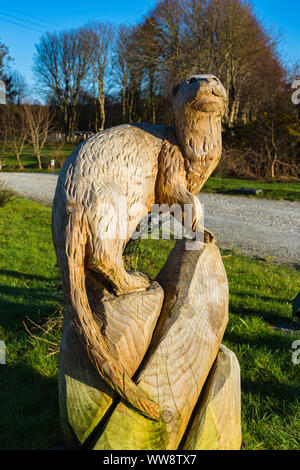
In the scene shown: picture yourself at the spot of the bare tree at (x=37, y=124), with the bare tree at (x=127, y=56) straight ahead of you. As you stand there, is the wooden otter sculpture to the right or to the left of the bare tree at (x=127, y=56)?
right

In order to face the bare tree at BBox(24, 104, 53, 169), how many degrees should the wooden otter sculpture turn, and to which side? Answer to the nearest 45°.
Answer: approximately 90° to its left

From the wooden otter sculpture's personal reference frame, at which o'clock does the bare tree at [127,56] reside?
The bare tree is roughly at 9 o'clock from the wooden otter sculpture.

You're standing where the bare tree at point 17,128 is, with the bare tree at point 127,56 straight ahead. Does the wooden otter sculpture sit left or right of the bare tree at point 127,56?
right

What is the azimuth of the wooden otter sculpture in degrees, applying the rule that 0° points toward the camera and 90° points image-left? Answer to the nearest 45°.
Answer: approximately 270°

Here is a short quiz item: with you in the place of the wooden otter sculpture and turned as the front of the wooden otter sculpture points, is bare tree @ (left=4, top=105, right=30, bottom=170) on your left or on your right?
on your left
